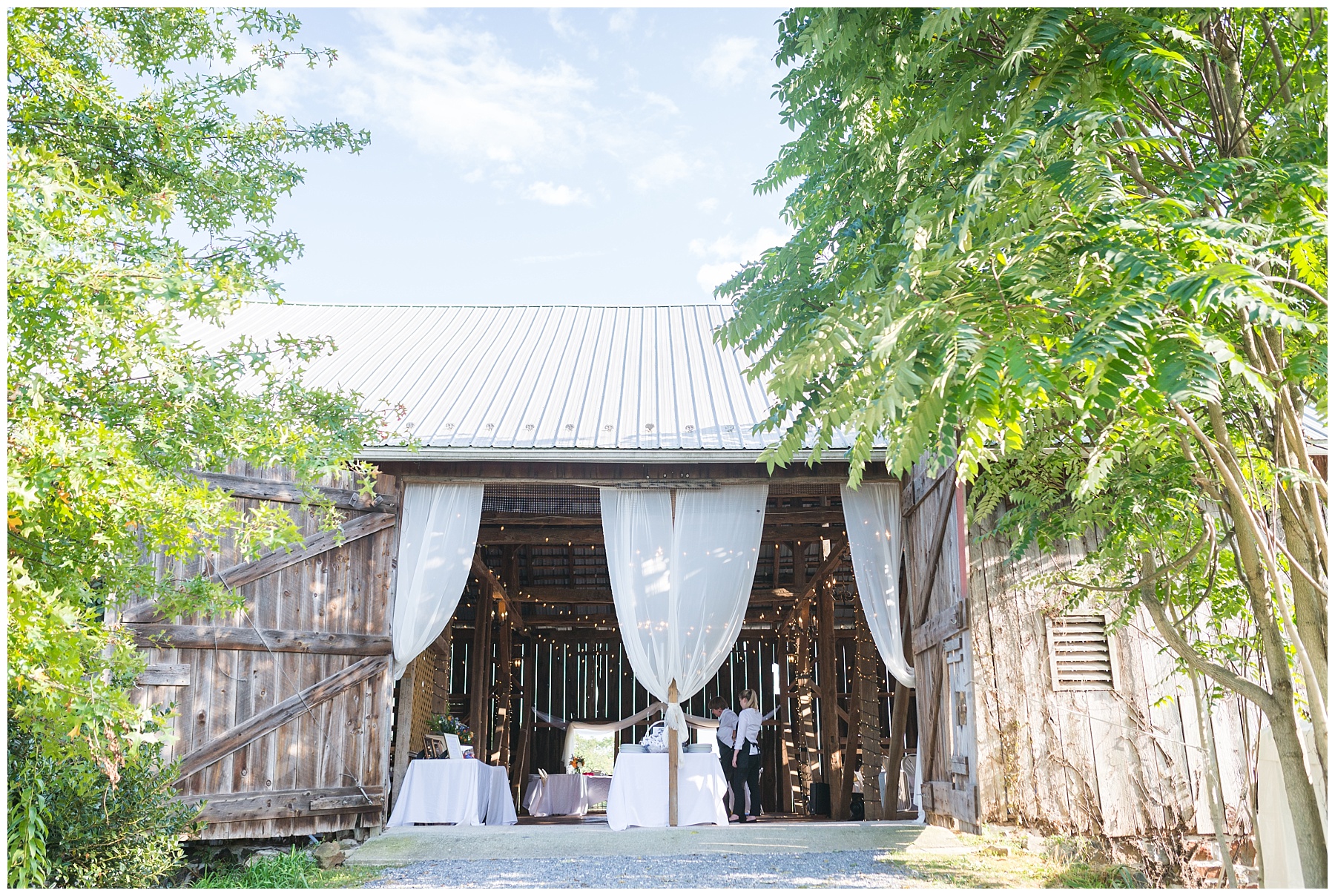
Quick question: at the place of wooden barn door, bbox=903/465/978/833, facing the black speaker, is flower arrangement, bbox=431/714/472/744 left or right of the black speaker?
left

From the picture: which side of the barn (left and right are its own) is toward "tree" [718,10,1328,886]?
front

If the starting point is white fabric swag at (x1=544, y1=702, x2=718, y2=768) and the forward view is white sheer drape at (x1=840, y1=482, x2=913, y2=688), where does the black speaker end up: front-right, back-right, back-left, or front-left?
front-left

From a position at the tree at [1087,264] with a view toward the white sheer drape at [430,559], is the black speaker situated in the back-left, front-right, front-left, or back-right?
front-right

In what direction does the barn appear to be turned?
toward the camera
